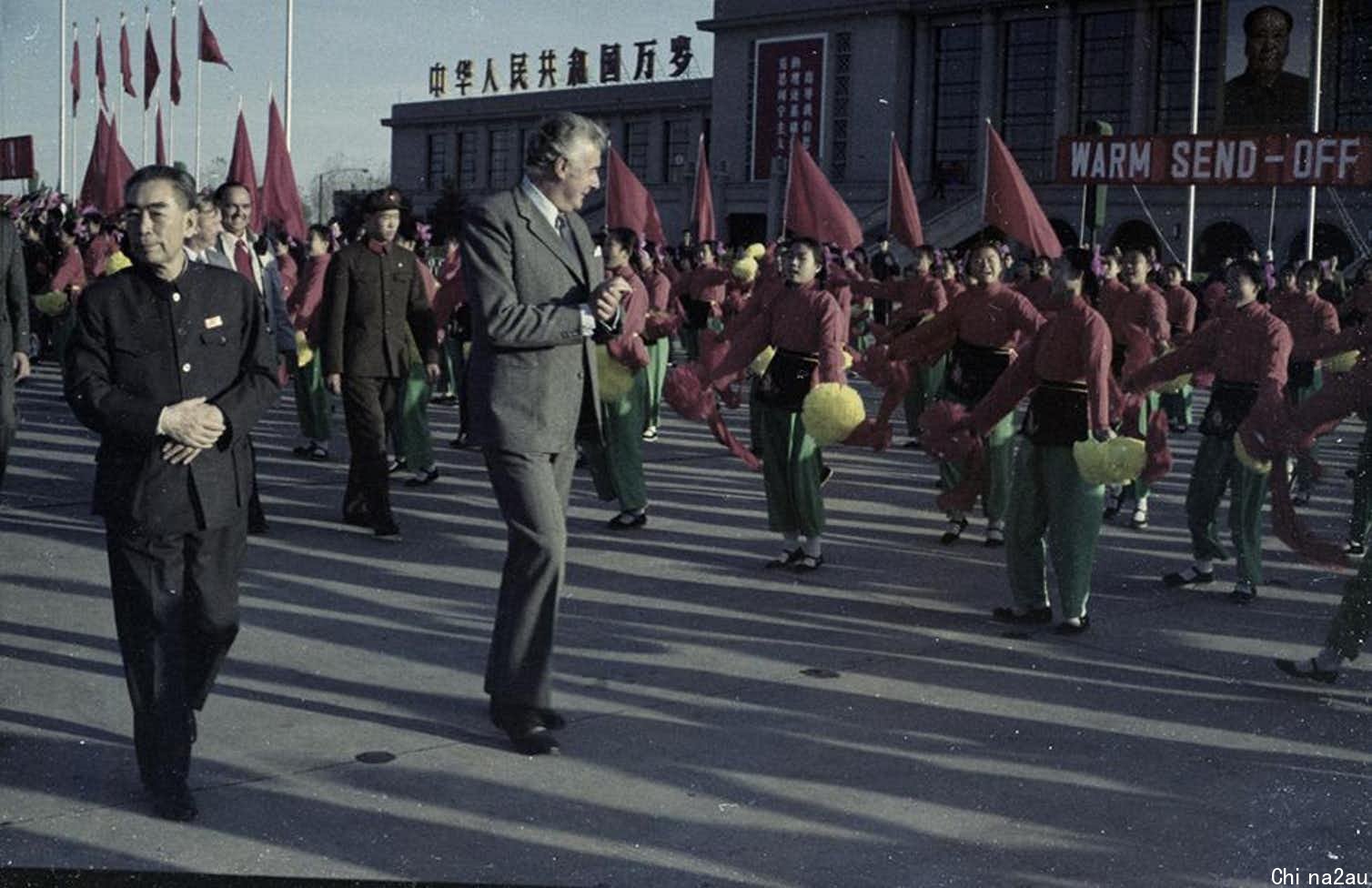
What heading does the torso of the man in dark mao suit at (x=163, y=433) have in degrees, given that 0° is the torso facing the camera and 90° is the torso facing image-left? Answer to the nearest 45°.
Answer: approximately 0°

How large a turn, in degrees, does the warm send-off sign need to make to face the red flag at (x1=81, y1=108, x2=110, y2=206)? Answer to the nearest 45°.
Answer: approximately 135° to its right

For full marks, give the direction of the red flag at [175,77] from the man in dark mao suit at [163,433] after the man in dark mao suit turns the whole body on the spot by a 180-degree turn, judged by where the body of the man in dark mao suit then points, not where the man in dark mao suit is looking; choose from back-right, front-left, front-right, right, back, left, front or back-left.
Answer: front

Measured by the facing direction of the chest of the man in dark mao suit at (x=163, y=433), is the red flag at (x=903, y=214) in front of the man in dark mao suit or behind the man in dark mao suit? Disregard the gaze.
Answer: behind

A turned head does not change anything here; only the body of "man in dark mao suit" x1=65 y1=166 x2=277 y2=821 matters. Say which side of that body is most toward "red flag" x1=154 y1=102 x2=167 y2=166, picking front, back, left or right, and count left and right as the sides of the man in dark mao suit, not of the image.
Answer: back

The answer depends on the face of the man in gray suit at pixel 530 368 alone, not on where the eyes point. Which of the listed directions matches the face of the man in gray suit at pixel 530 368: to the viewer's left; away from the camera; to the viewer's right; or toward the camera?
to the viewer's right

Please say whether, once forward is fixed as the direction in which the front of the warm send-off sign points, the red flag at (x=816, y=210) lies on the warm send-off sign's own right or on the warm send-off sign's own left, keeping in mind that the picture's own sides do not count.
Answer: on the warm send-off sign's own right

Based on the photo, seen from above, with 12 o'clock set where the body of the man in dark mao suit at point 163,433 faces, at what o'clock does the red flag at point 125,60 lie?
The red flag is roughly at 6 o'clock from the man in dark mao suit.

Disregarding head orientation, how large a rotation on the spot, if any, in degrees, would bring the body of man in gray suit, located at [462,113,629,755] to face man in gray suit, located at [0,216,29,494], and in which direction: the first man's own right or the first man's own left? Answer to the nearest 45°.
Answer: approximately 180°

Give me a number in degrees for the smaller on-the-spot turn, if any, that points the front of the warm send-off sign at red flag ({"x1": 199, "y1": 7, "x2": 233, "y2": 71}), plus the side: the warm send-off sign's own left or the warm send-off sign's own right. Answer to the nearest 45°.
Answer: approximately 135° to the warm send-off sign's own right

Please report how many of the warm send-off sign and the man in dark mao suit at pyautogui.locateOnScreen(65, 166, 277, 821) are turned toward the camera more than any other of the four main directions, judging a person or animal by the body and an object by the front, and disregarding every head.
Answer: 2
